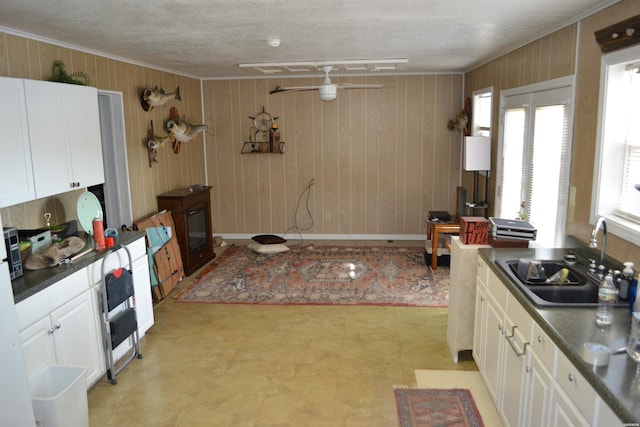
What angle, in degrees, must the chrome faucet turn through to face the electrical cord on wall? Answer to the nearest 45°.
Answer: approximately 90° to its right

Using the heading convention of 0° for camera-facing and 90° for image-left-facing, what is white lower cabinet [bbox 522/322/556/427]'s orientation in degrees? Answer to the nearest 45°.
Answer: approximately 45°

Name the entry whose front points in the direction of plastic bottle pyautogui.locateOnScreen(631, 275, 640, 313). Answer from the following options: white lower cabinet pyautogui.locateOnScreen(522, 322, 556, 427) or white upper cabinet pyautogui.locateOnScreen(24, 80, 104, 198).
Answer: the white upper cabinet

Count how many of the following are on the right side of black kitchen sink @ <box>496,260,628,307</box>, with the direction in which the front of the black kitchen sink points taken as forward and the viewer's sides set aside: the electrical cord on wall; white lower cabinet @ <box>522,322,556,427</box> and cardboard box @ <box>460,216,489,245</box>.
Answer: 2

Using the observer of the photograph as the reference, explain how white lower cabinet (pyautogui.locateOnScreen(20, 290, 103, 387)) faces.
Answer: facing the viewer and to the right of the viewer

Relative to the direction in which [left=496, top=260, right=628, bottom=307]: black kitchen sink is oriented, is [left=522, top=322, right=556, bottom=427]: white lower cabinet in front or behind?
in front

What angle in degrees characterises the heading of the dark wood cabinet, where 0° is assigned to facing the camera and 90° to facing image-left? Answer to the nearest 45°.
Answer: approximately 315°

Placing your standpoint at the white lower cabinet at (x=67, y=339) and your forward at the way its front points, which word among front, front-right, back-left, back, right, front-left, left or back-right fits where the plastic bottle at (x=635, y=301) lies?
front

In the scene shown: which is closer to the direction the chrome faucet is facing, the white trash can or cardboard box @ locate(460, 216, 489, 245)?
the white trash can

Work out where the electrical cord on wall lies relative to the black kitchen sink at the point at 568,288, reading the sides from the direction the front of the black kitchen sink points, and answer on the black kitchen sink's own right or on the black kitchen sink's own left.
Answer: on the black kitchen sink's own right

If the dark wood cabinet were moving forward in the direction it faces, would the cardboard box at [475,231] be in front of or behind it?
in front

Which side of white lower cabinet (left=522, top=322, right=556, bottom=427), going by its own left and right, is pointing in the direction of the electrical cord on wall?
right

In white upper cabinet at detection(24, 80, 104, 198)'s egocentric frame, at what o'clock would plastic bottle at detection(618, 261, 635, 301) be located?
The plastic bottle is roughly at 12 o'clock from the white upper cabinet.

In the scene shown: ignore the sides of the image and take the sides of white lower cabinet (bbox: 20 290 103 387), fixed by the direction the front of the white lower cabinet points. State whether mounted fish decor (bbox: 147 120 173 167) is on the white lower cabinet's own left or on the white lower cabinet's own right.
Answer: on the white lower cabinet's own left

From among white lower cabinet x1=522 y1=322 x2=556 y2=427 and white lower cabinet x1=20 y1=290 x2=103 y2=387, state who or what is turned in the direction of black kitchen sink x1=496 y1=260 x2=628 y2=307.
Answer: white lower cabinet x1=20 y1=290 x2=103 y2=387
